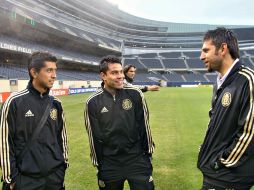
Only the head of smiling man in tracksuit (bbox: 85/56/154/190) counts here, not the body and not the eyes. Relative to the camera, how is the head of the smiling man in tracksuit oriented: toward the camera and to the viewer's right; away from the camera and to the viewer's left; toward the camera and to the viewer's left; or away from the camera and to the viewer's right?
toward the camera and to the viewer's right

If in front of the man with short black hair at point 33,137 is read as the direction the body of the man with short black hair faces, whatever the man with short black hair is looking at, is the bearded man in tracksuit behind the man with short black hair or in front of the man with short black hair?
in front

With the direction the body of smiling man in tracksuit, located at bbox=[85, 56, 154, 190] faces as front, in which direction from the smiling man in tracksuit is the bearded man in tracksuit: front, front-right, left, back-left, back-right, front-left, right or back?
front-left

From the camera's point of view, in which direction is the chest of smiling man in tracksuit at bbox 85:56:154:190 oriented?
toward the camera

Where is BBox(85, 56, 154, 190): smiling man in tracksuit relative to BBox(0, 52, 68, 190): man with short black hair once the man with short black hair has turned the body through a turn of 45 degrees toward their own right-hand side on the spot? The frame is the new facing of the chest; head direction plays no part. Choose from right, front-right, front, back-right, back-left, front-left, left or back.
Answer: left

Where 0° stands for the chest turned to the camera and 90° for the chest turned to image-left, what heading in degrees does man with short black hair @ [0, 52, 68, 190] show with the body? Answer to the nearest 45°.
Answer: approximately 315°
